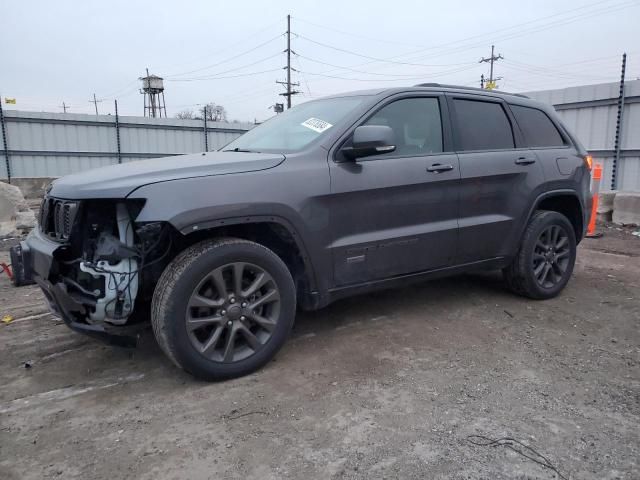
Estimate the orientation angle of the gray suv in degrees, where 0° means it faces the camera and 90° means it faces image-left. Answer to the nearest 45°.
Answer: approximately 45°

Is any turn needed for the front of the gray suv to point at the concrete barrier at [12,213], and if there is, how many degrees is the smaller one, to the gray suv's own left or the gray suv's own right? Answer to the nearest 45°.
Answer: approximately 90° to the gray suv's own right

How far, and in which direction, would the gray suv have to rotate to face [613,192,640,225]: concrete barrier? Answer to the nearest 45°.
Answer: approximately 180°

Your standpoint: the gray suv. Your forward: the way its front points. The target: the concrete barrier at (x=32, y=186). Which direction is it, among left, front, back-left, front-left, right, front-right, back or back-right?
right

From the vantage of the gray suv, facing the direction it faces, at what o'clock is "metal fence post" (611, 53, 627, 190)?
The metal fence post is roughly at 6 o'clock from the gray suv.

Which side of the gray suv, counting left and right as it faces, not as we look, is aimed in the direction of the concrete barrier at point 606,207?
back
